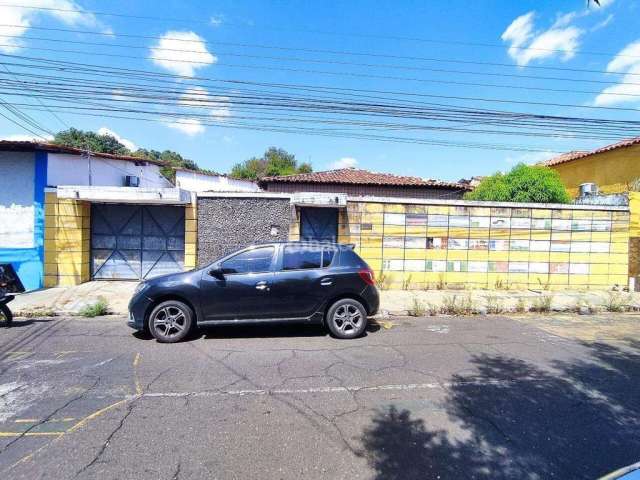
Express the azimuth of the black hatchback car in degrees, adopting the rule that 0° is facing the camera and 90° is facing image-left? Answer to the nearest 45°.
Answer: approximately 90°

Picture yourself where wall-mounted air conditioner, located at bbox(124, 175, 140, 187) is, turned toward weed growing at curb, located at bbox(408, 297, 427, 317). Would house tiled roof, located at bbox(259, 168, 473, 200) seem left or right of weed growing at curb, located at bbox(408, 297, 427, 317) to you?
left

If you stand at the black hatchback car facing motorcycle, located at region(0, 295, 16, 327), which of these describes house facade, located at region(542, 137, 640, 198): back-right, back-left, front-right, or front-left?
back-right

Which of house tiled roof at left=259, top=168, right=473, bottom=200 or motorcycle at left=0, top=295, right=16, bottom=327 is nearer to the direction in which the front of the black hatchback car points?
the motorcycle

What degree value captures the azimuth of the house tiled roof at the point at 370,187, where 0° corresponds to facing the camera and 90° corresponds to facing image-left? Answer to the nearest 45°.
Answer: approximately 0°

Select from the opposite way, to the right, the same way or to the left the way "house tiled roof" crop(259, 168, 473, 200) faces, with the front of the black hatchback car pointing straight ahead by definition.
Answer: to the left

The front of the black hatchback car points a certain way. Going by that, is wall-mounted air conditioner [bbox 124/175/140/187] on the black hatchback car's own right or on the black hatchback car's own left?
on the black hatchback car's own right

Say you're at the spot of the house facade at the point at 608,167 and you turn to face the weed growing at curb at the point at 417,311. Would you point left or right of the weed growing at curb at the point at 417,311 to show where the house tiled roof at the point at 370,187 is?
right

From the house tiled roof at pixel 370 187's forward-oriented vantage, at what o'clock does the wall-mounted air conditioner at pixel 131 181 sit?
The wall-mounted air conditioner is roughly at 2 o'clock from the house tiled roof.

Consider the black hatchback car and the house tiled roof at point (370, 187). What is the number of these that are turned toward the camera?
1

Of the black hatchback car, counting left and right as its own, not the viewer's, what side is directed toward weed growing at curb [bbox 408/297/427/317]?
back

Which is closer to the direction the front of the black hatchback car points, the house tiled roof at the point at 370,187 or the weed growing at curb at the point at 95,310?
the weed growing at curb

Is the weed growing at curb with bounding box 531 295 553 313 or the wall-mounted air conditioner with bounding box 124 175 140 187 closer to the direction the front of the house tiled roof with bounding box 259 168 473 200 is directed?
the weed growing at curb

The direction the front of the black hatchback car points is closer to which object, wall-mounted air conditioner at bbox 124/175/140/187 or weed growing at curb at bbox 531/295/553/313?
the wall-mounted air conditioner
